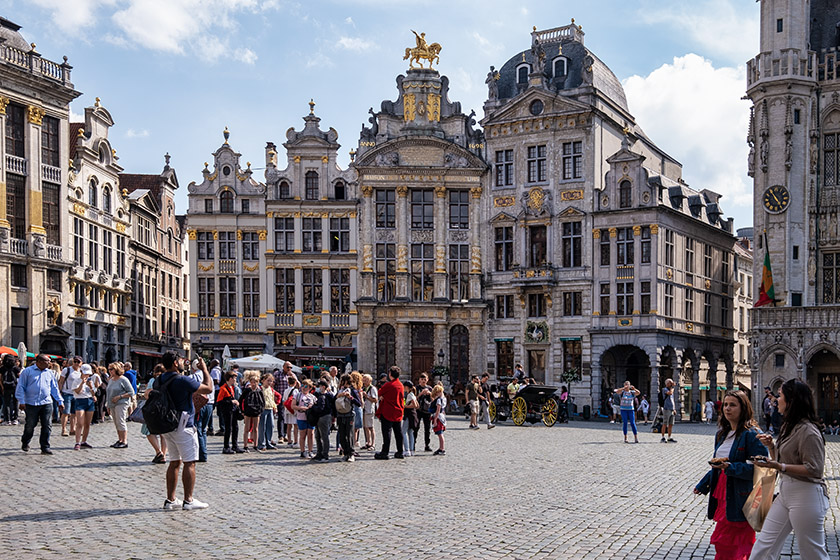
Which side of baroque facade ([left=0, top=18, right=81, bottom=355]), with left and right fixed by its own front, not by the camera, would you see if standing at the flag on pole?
front

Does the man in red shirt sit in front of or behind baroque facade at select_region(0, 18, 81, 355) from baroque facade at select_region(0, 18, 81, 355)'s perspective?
in front

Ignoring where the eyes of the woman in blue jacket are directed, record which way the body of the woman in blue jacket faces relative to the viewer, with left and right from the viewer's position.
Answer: facing the viewer and to the left of the viewer

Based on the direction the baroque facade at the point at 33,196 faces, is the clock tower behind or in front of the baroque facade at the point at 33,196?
in front

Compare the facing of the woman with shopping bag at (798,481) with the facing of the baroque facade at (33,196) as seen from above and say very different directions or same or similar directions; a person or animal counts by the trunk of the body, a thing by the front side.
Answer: very different directions

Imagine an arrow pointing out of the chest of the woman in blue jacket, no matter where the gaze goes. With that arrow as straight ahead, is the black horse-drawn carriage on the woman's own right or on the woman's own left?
on the woman's own right

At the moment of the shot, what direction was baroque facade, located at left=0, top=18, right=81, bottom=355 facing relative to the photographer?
facing the viewer and to the right of the viewer

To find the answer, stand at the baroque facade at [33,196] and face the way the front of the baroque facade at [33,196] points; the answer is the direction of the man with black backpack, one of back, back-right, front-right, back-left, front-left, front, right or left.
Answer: front-right

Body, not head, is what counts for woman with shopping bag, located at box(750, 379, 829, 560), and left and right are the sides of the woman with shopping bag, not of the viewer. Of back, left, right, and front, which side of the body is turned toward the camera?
left

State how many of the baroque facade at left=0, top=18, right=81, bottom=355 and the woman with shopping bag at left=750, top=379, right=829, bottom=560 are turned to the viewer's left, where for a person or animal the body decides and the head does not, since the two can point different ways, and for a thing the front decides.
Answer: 1

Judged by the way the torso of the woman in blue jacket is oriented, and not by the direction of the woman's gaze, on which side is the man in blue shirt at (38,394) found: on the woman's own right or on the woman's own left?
on the woman's own right

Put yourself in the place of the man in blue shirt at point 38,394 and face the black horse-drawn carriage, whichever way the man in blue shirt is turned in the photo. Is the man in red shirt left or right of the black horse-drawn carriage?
right

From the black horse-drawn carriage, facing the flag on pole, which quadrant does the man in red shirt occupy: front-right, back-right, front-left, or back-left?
back-right

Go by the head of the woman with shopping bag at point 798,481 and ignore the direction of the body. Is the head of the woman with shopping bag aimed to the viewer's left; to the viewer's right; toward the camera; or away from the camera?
to the viewer's left
